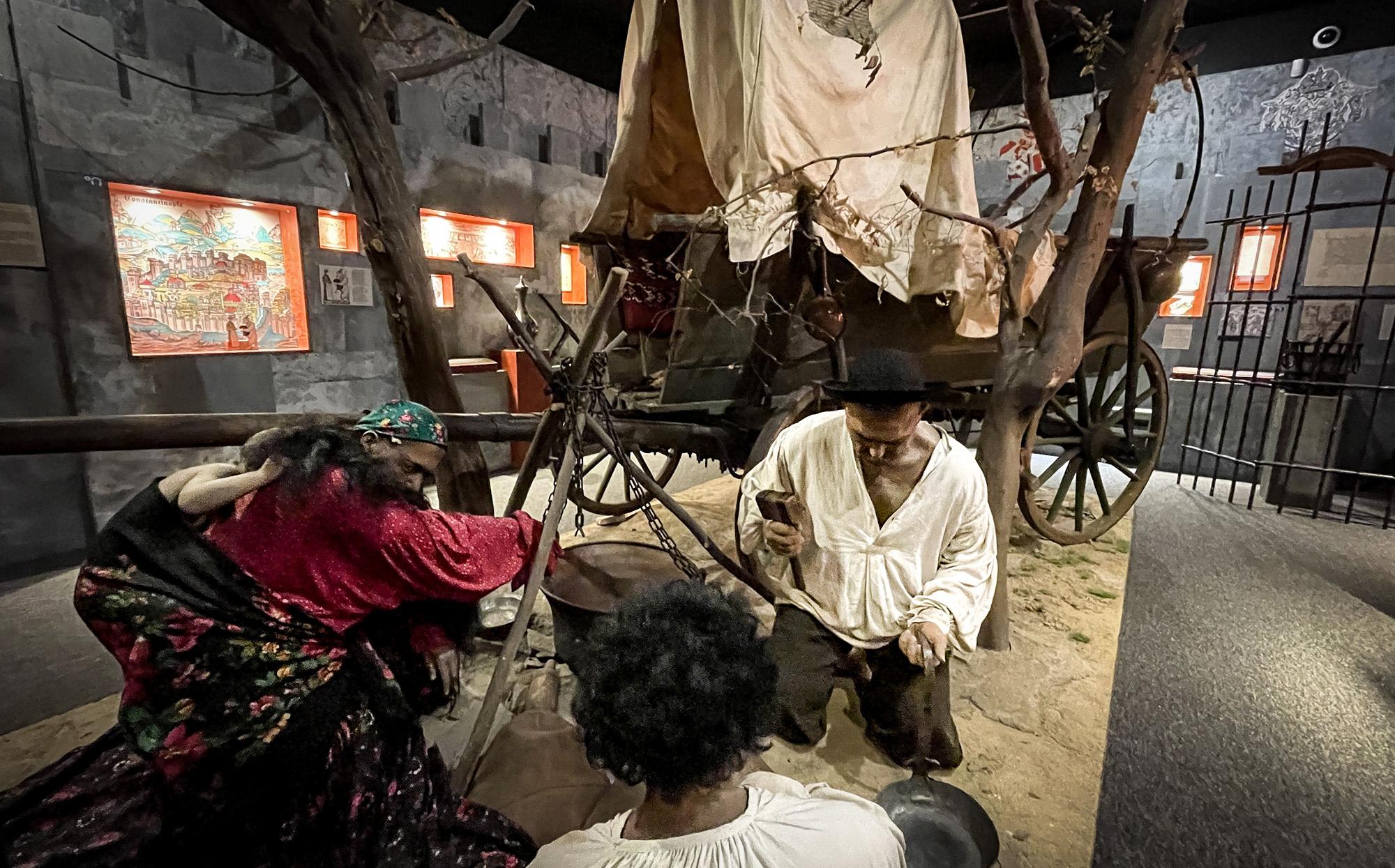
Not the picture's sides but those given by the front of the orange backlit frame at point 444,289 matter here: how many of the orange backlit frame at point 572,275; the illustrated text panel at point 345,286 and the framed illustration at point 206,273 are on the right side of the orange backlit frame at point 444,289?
2

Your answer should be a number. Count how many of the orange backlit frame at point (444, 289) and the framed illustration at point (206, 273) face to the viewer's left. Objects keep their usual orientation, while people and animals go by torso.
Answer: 0

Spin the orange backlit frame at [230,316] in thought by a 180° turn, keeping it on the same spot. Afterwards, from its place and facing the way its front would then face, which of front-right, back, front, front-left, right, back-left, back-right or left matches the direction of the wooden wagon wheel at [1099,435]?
back

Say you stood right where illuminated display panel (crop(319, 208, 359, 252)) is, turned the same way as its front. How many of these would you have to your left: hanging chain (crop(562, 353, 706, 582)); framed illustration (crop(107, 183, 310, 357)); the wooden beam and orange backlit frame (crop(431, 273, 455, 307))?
1

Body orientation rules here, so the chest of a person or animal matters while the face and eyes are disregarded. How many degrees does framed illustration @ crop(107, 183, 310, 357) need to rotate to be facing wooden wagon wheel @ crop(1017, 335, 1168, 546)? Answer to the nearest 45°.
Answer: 0° — it already faces it

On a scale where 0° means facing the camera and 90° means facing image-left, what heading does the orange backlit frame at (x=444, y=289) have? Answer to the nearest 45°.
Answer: approximately 315°

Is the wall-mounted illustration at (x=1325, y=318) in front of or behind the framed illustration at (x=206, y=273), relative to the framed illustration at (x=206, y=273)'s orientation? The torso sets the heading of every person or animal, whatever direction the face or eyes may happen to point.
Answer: in front

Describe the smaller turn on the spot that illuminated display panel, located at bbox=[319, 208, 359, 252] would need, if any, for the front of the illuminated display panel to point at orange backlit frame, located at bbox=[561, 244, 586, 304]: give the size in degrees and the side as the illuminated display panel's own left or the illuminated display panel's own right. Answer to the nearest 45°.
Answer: approximately 90° to the illuminated display panel's own left

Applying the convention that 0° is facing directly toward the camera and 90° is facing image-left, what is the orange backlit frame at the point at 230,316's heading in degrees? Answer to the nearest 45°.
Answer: approximately 315°

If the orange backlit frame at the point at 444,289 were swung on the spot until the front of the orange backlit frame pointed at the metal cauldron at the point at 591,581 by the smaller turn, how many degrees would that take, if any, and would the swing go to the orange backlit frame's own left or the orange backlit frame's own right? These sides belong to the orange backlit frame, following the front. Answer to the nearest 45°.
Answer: approximately 45° to the orange backlit frame's own right
